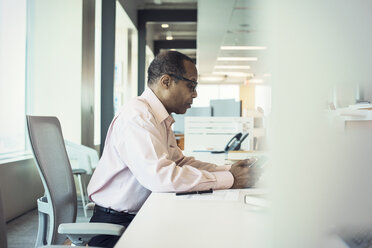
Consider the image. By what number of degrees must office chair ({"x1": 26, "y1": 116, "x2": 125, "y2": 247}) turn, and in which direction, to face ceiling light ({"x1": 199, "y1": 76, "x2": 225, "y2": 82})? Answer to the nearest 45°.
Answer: approximately 90° to its left

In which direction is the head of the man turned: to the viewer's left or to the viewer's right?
to the viewer's right

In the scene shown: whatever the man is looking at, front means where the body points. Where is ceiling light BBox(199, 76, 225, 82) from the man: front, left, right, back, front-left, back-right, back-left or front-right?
left

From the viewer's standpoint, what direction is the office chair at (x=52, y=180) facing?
to the viewer's right

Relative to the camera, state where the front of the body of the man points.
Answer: to the viewer's right
